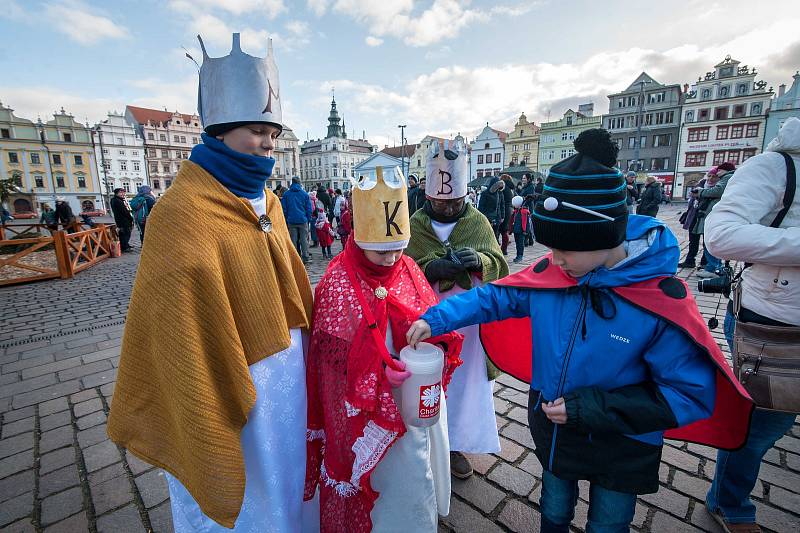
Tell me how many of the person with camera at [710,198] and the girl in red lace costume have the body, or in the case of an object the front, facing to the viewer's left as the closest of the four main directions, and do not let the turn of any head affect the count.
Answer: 1

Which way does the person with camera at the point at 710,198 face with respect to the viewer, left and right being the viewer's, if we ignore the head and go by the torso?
facing to the left of the viewer

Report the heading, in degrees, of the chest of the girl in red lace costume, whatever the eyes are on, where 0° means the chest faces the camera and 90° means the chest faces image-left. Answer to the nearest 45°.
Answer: approximately 315°

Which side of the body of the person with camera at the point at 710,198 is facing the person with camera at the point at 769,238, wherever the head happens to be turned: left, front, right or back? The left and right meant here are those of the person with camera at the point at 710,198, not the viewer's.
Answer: left

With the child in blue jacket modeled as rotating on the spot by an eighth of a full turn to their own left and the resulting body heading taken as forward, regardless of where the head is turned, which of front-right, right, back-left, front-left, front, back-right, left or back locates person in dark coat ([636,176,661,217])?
back

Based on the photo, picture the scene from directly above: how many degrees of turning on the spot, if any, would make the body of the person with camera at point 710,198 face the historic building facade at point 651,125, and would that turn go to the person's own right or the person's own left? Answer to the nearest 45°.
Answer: approximately 90° to the person's own right

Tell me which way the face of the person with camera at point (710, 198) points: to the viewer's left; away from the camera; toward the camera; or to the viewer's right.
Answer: to the viewer's left
